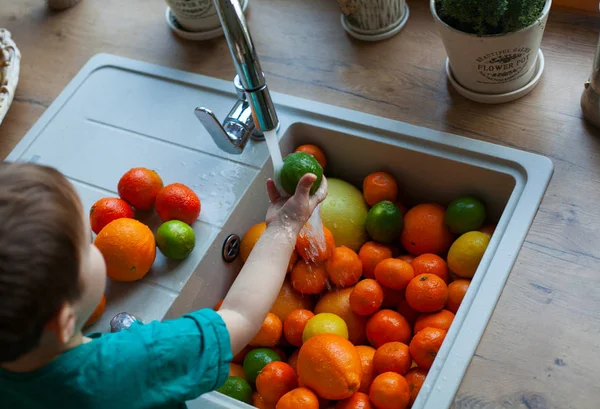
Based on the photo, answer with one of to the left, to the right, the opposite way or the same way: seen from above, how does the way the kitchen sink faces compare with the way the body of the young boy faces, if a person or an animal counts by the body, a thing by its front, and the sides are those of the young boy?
the opposite way

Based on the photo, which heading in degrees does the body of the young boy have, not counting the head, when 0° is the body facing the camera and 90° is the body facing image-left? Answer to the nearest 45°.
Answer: approximately 225°

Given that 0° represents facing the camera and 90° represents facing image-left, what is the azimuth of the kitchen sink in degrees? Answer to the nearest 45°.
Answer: approximately 45°

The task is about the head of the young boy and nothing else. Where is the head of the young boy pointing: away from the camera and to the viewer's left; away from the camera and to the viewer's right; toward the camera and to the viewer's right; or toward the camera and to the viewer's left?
away from the camera and to the viewer's right

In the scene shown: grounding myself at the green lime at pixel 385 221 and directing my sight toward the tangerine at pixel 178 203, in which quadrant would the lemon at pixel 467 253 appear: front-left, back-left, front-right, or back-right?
back-left

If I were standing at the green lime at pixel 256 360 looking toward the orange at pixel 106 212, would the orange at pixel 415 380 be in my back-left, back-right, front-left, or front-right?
back-right
